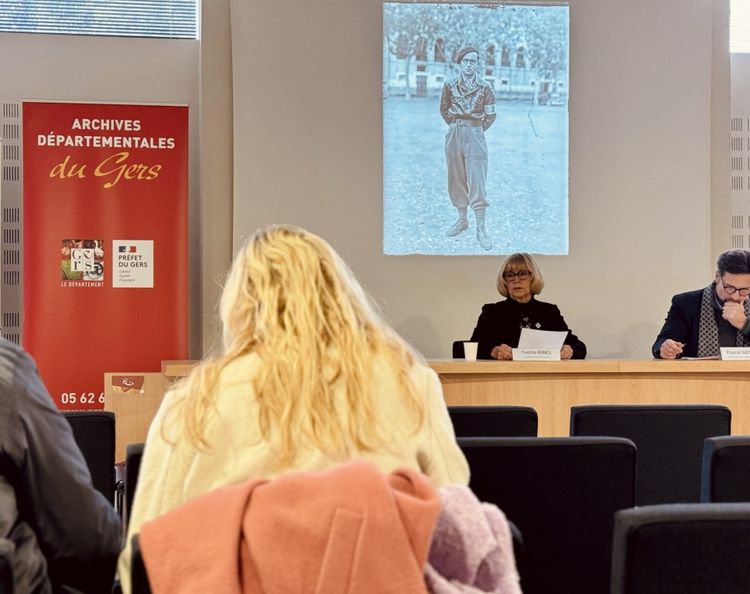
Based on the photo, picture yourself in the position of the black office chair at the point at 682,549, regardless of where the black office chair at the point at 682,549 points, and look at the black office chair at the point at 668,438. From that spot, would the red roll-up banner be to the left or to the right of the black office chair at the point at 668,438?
left

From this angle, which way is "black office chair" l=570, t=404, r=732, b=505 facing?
away from the camera

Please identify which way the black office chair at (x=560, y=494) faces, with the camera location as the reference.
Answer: facing away from the viewer

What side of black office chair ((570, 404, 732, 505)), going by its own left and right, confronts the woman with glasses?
front

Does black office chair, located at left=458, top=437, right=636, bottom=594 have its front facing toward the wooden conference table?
yes

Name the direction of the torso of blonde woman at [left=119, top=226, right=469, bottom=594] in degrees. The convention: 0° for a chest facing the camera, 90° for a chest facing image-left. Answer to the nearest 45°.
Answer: approximately 180°

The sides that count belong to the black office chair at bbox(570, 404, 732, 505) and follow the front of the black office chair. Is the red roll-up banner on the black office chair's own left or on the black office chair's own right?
on the black office chair's own left

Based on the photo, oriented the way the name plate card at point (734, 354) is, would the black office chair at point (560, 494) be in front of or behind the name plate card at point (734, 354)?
in front

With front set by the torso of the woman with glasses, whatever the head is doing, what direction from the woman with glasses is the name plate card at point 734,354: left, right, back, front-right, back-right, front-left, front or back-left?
front-left

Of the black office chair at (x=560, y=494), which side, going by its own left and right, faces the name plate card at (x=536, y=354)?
front

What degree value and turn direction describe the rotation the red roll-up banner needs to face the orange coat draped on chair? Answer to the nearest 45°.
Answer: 0° — it already faces it
